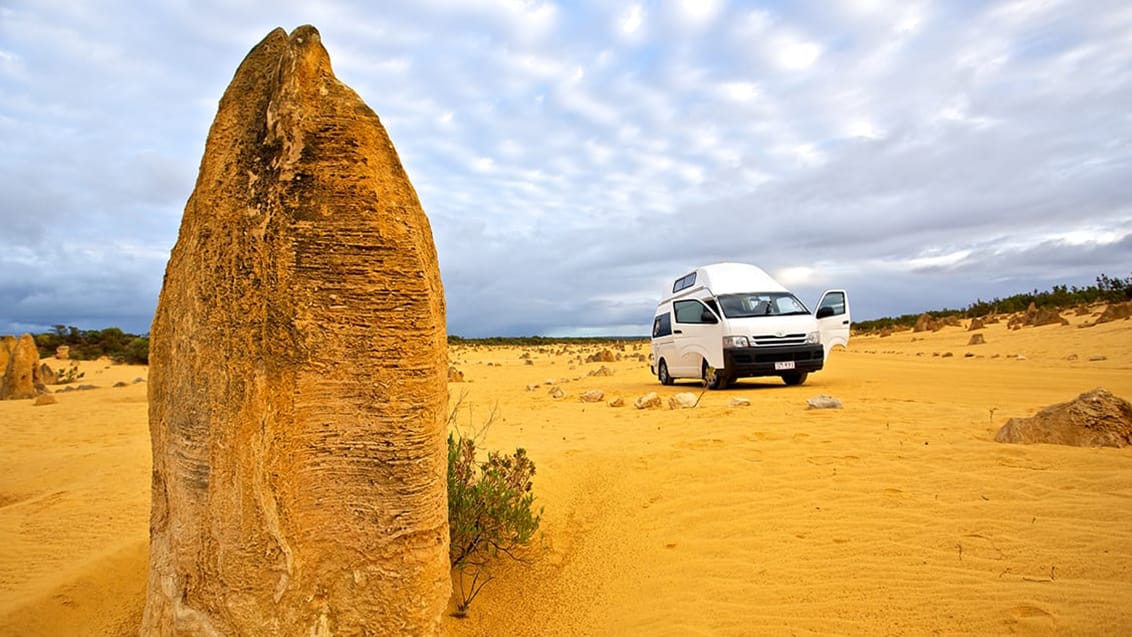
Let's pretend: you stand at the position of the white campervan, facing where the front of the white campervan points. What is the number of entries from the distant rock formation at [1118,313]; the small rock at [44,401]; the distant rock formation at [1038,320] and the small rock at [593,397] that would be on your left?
2

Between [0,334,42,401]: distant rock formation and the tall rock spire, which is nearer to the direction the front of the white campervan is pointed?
the tall rock spire

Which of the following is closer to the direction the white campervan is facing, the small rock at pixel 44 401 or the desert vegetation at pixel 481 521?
the desert vegetation

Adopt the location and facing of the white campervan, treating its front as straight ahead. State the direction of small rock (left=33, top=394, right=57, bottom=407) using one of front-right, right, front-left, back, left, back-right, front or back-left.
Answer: back-right

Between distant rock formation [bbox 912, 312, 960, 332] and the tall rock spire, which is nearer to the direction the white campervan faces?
the tall rock spire

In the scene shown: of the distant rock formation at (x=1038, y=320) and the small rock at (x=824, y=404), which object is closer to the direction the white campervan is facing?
the small rock

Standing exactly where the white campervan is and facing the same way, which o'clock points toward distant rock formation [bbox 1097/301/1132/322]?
The distant rock formation is roughly at 9 o'clock from the white campervan.

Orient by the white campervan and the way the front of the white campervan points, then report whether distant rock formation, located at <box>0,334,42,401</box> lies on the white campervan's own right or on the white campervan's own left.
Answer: on the white campervan's own right

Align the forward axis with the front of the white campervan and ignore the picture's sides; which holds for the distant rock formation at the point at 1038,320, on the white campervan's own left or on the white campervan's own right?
on the white campervan's own left

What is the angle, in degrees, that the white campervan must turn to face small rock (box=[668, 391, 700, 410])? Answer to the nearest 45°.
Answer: approximately 45° to its right

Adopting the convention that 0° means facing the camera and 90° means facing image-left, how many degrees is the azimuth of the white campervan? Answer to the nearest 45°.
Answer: approximately 315°
